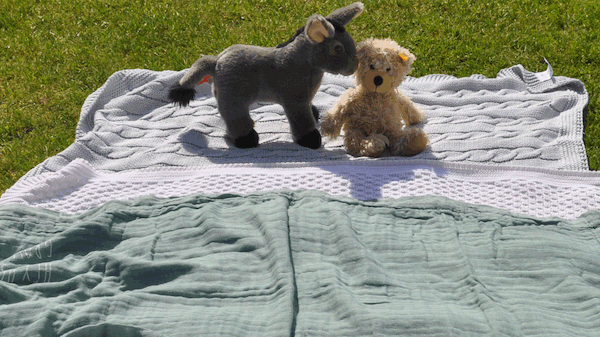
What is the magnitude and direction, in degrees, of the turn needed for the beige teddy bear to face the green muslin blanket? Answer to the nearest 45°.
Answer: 0° — it already faces it

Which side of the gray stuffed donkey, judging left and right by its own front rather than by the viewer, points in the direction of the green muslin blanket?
right

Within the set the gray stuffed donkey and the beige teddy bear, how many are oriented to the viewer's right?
1

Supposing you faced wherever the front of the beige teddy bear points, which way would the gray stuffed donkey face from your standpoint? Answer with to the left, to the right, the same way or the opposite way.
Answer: to the left

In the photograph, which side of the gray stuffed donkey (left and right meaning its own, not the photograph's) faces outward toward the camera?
right
